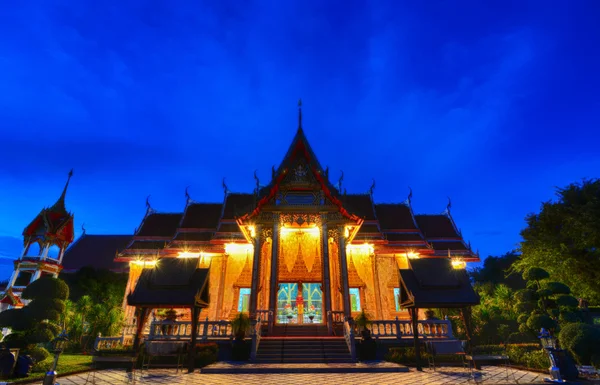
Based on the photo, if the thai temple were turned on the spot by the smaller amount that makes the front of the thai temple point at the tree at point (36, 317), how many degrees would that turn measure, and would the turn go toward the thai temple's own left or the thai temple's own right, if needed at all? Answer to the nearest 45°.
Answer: approximately 45° to the thai temple's own right

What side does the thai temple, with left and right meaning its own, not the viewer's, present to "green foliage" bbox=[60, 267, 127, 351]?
right

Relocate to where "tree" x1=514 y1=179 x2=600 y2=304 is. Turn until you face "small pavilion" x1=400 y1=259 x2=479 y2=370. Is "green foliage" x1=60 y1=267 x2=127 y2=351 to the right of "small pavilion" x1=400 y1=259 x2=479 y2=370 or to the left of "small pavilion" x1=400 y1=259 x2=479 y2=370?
right

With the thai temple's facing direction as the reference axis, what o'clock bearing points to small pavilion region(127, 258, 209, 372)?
The small pavilion is roughly at 1 o'clock from the thai temple.

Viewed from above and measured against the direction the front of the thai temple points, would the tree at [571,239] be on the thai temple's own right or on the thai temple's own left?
on the thai temple's own left

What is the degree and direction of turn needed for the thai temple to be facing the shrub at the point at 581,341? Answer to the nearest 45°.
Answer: approximately 45° to its left

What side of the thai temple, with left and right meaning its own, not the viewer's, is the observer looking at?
front

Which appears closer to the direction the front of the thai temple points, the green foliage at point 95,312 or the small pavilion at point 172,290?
the small pavilion
